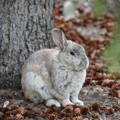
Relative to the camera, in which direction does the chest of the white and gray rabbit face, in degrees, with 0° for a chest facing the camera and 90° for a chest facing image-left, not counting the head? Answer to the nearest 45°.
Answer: approximately 270°

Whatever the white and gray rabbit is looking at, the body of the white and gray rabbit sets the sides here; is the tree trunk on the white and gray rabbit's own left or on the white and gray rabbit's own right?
on the white and gray rabbit's own left
